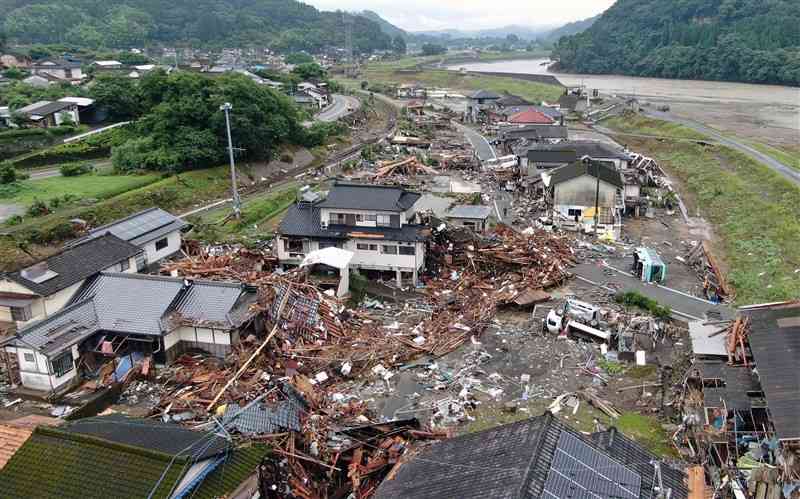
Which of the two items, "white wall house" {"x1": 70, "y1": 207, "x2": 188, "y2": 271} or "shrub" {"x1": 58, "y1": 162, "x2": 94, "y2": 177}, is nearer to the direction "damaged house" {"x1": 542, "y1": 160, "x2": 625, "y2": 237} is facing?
the white wall house

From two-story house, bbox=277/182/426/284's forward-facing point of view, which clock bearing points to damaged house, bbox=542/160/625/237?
The damaged house is roughly at 8 o'clock from the two-story house.

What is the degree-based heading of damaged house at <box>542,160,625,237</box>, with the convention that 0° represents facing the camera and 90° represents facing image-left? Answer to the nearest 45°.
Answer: approximately 0°

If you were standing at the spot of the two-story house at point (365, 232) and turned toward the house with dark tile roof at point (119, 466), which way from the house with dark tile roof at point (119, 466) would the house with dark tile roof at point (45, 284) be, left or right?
right

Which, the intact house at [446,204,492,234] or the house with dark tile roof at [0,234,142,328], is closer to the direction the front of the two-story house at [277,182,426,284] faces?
the house with dark tile roof

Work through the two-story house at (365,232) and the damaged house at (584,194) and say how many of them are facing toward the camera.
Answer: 2

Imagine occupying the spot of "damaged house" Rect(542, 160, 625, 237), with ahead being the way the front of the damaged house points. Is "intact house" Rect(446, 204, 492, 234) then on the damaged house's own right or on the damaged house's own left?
on the damaged house's own right

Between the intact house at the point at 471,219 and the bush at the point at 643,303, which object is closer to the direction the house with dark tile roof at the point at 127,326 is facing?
the bush

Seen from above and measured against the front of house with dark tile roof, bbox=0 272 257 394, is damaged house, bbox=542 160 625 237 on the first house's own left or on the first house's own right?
on the first house's own left

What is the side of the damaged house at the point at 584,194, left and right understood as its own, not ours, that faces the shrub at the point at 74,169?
right

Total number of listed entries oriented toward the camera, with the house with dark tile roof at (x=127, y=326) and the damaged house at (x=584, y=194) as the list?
2

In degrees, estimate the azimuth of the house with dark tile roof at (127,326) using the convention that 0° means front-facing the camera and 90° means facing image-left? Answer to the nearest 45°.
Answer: approximately 0°

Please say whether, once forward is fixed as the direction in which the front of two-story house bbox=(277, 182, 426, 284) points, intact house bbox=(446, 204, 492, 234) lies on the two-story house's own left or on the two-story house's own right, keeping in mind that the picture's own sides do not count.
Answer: on the two-story house's own left
